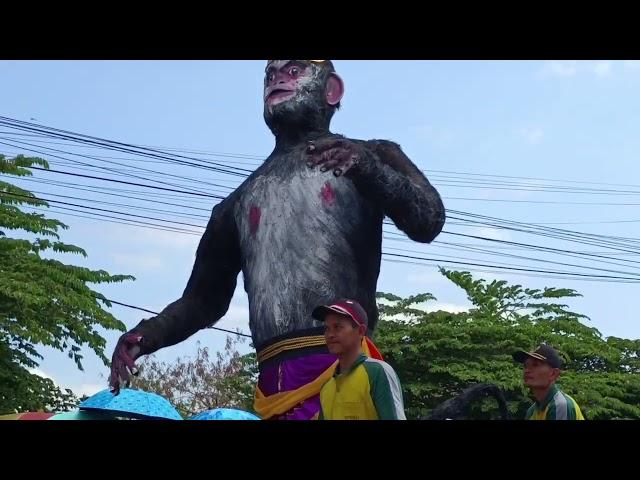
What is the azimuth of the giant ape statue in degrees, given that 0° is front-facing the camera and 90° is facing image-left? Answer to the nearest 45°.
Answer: approximately 45°

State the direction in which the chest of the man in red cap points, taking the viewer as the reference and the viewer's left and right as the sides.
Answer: facing the viewer and to the left of the viewer

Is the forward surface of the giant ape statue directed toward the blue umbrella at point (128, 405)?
no

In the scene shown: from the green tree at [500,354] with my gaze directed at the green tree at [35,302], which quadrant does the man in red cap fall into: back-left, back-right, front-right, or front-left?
front-left

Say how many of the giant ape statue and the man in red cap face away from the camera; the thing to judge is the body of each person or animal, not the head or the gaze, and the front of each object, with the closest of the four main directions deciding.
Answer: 0

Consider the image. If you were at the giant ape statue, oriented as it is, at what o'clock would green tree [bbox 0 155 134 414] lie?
The green tree is roughly at 4 o'clock from the giant ape statue.

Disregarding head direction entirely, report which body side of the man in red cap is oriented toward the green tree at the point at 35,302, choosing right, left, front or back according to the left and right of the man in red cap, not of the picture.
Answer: right

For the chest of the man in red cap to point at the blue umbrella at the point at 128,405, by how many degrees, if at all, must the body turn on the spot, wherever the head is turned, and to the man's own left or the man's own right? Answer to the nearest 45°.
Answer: approximately 90° to the man's own right

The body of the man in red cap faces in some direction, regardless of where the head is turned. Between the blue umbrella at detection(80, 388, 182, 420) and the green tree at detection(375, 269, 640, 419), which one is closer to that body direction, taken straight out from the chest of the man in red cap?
the blue umbrella

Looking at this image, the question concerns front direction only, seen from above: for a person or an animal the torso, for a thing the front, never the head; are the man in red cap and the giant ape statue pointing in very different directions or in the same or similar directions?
same or similar directions
